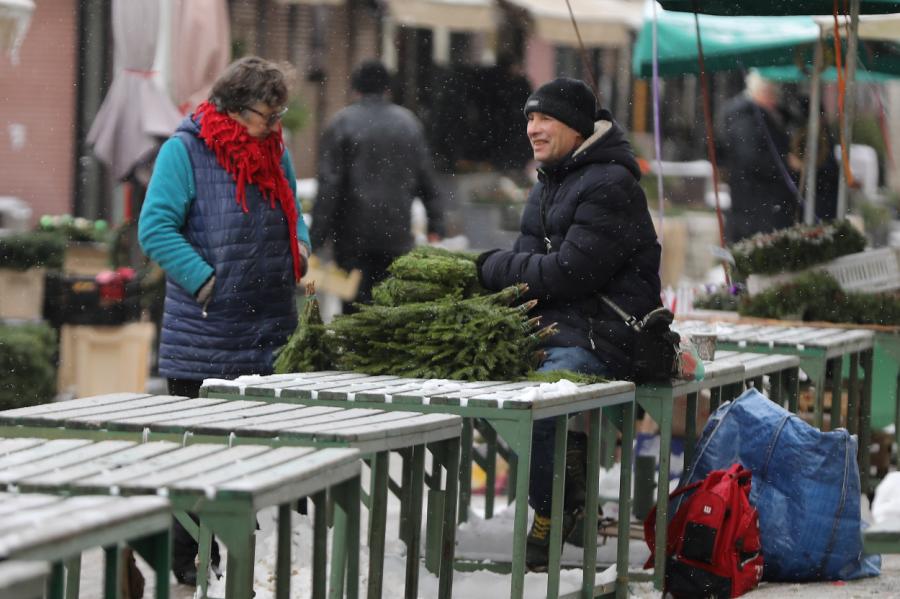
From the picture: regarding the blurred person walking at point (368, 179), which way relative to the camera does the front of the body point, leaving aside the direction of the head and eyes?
away from the camera

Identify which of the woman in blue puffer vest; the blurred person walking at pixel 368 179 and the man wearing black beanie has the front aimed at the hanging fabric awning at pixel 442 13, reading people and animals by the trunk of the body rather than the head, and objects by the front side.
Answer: the blurred person walking

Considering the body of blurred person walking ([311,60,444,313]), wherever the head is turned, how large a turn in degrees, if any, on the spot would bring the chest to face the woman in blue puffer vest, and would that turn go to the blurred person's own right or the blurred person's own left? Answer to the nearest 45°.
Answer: approximately 180°

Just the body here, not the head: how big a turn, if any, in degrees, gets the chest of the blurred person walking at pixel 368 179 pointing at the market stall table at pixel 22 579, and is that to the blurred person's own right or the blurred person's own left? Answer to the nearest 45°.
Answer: approximately 180°

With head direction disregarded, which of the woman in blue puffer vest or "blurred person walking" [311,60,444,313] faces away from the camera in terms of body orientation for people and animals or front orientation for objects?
the blurred person walking

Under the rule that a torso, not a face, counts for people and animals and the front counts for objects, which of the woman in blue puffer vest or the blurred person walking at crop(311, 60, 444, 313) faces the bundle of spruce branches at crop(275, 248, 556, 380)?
the woman in blue puffer vest

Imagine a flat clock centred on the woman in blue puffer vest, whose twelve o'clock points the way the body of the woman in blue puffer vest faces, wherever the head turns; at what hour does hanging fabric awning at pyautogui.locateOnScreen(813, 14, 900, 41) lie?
The hanging fabric awning is roughly at 9 o'clock from the woman in blue puffer vest.

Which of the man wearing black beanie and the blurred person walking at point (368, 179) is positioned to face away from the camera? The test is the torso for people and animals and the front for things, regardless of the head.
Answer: the blurred person walking

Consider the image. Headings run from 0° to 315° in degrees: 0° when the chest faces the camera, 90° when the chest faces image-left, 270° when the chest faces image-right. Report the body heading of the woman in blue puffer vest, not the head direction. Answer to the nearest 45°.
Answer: approximately 315°

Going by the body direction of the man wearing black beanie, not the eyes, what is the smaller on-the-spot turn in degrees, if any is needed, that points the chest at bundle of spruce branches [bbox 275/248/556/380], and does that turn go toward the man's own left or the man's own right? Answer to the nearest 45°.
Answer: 0° — they already face it

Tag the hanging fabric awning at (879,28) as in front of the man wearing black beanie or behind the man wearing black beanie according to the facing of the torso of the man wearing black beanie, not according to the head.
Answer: behind

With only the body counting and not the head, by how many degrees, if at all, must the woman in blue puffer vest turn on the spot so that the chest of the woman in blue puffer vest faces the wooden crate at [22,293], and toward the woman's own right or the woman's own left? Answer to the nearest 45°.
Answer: approximately 135° to the woman's own left

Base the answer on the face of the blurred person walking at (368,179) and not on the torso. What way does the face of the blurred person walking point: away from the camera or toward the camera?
away from the camera
